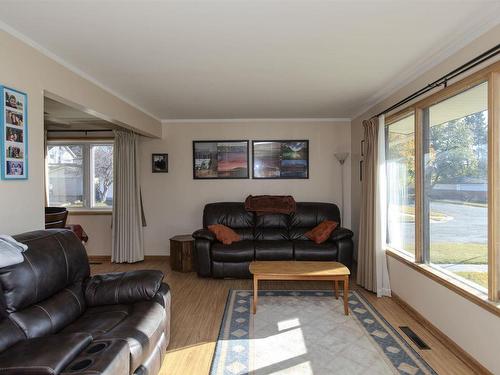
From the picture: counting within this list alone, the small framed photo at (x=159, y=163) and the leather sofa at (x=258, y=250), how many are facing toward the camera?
2

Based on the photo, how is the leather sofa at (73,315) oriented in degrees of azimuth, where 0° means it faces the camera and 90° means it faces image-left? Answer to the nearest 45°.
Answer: approximately 315°

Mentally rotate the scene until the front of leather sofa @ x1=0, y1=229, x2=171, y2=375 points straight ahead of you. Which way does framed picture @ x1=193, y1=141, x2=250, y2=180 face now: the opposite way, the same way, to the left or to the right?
to the right

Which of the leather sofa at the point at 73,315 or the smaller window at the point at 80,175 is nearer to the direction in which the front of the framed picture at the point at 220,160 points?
the leather sofa
